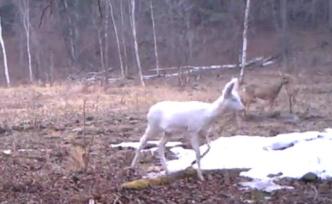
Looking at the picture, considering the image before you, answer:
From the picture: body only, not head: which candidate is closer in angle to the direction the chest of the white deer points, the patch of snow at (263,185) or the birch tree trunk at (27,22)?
the patch of snow

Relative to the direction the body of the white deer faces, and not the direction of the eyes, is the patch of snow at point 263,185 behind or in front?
in front

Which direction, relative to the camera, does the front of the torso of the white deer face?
to the viewer's right

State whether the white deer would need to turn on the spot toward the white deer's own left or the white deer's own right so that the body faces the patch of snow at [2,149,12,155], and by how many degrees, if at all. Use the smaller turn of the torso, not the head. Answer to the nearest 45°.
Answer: approximately 135° to the white deer's own left

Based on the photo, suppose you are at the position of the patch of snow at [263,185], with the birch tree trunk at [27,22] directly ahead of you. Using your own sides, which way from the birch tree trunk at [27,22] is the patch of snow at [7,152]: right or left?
left
